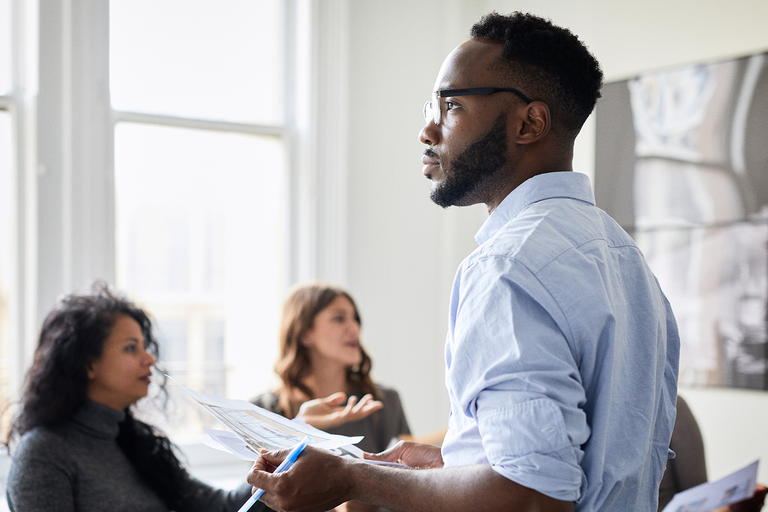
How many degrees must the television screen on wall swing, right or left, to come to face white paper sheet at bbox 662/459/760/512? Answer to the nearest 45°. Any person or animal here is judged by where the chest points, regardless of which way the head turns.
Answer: approximately 45° to its left

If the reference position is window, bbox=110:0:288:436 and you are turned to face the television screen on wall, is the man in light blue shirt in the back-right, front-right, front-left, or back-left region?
front-right

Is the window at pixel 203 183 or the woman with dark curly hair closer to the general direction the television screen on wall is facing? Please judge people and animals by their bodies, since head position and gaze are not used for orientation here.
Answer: the woman with dark curly hair

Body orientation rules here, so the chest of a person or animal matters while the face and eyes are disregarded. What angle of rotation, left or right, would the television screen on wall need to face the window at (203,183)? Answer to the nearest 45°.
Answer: approximately 45° to its right

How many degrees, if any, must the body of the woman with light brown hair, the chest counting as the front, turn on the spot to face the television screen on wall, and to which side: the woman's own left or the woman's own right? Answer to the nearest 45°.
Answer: approximately 45° to the woman's own left

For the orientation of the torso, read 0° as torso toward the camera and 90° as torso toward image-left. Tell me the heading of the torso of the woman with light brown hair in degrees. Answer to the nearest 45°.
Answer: approximately 315°

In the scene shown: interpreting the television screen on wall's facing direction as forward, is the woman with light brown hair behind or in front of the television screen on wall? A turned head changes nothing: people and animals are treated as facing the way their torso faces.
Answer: in front

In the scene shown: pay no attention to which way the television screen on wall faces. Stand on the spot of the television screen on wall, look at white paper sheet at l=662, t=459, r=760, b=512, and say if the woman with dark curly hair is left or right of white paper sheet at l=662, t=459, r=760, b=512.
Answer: right

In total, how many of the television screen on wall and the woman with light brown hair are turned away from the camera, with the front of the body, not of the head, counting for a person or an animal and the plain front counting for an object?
0

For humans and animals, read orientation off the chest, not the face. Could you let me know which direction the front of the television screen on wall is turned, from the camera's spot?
facing the viewer and to the left of the viewer

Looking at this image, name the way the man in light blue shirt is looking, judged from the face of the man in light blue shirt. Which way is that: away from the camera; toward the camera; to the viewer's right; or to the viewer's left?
to the viewer's left

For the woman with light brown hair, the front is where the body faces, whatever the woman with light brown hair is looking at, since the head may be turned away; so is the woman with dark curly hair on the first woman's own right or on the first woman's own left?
on the first woman's own right

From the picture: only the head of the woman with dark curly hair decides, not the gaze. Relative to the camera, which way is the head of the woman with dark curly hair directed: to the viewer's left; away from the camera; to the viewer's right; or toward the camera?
to the viewer's right

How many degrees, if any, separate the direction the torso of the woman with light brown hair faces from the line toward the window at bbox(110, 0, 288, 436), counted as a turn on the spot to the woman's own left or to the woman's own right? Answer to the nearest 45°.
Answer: approximately 180°
